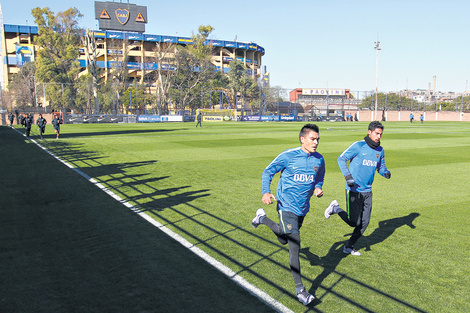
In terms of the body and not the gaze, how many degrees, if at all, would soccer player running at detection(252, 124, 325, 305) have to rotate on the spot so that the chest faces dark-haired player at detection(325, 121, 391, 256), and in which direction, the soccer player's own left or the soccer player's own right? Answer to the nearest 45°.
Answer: approximately 90° to the soccer player's own left

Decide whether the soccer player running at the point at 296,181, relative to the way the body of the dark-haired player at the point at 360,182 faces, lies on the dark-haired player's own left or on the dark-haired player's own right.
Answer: on the dark-haired player's own right
